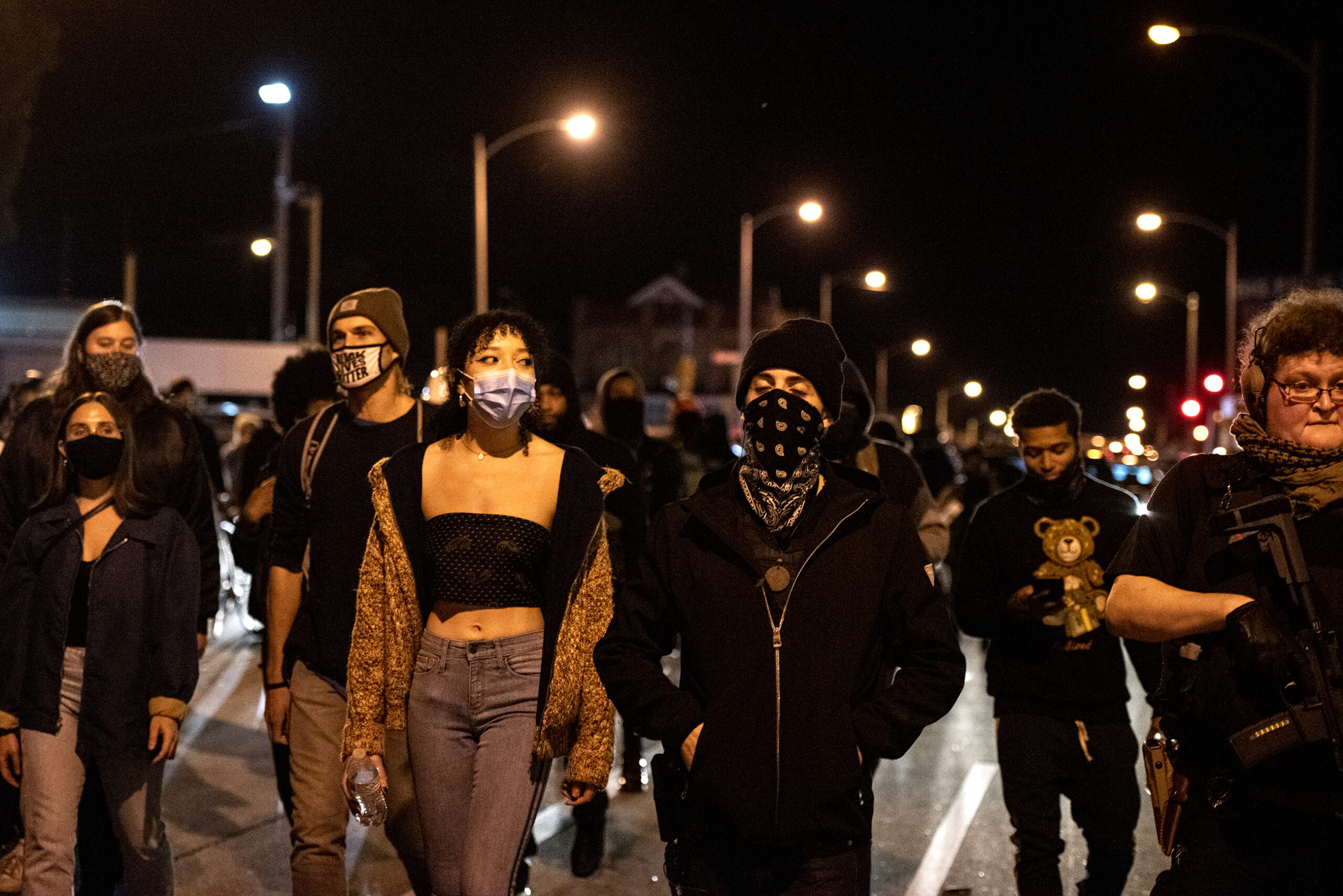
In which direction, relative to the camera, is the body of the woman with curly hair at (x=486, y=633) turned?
toward the camera

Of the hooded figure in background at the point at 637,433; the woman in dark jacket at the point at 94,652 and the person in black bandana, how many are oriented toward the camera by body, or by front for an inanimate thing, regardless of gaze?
3

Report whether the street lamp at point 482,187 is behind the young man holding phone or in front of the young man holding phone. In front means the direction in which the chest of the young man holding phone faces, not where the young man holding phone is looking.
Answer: behind

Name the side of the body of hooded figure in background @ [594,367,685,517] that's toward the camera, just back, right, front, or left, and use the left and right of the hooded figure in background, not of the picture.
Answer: front

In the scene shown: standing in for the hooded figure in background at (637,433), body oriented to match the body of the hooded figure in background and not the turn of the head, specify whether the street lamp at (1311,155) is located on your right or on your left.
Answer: on your left

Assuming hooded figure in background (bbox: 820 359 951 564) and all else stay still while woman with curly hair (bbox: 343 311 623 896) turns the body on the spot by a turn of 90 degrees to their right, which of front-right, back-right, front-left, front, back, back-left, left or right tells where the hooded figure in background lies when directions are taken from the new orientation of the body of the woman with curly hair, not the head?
back-right

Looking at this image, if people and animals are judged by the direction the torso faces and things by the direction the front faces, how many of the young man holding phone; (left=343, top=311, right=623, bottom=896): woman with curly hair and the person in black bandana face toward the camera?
3

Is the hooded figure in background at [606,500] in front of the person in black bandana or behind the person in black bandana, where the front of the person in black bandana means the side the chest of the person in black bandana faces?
behind

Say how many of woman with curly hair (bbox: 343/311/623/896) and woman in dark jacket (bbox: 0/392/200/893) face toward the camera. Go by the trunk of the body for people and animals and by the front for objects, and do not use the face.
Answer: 2

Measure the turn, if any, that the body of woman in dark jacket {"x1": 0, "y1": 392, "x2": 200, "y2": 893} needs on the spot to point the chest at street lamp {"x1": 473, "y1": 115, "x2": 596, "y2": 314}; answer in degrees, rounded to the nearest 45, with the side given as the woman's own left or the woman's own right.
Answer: approximately 180°

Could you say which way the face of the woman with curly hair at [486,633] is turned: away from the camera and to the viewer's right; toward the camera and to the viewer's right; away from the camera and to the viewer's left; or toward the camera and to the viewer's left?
toward the camera and to the viewer's right

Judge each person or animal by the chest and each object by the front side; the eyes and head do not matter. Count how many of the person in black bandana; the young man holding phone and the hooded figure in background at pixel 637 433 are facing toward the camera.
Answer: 3

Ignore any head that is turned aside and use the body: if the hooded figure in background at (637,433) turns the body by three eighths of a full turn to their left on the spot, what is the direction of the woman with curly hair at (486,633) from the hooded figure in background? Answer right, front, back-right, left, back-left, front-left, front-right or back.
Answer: back-right

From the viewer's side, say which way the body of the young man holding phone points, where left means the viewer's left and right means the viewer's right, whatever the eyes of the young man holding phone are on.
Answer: facing the viewer

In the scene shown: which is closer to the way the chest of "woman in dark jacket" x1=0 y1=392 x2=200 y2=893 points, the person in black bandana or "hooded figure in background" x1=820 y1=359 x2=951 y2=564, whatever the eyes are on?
the person in black bandana
